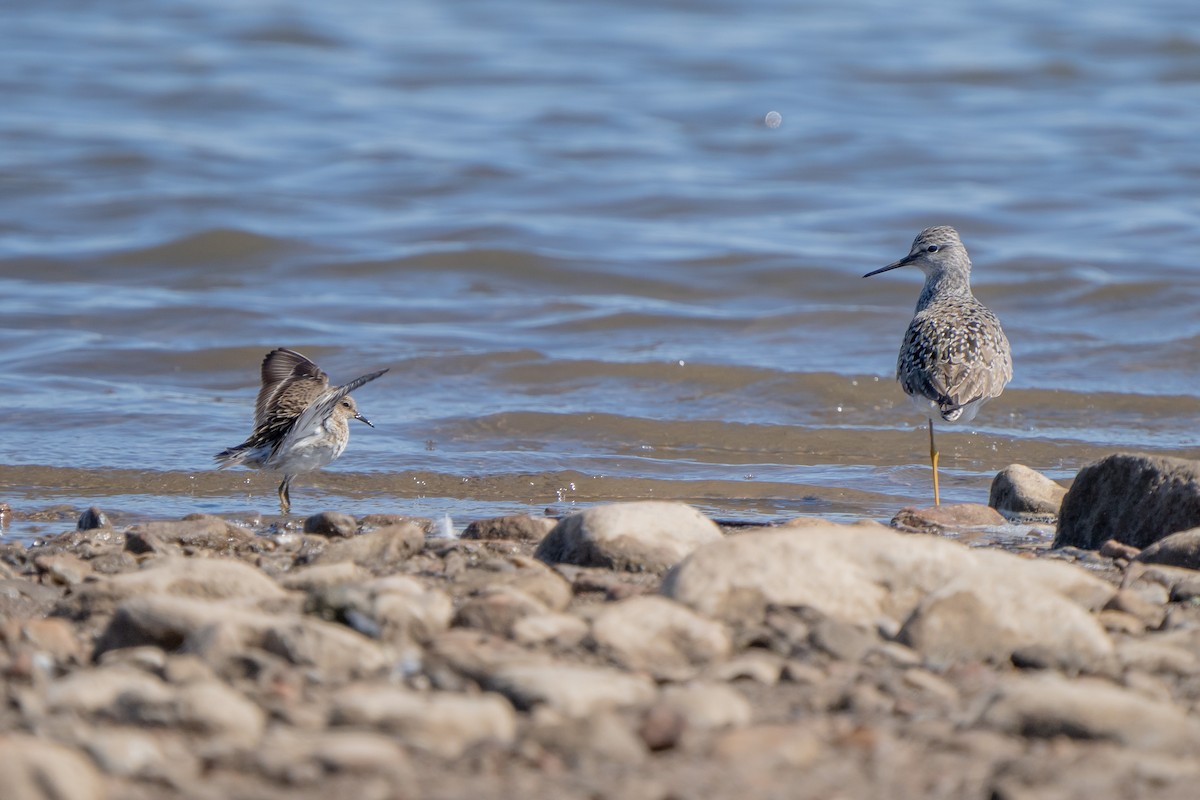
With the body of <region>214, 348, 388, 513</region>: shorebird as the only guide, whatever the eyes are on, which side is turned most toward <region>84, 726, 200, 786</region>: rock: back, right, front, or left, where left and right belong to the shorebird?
right

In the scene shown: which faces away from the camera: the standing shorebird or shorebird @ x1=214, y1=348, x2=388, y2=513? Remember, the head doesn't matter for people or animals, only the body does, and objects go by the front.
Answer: the standing shorebird

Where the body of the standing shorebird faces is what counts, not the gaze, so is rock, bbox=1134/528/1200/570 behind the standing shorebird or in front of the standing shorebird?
behind

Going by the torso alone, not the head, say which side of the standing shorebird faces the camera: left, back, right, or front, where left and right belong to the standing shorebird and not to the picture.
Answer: back

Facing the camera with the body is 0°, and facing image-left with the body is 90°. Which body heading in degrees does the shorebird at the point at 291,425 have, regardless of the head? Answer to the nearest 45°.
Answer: approximately 270°

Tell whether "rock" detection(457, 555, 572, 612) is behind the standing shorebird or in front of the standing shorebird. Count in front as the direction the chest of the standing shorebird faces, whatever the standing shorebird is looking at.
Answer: behind

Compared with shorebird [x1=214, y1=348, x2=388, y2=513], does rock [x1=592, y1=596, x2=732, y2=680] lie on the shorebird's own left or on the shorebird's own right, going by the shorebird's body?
on the shorebird's own right

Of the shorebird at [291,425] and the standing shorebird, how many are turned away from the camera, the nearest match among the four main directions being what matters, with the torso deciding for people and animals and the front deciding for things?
1

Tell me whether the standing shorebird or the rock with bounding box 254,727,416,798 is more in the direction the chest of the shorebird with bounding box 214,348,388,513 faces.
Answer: the standing shorebird

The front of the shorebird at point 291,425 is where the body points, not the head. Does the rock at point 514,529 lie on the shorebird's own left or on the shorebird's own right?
on the shorebird's own right

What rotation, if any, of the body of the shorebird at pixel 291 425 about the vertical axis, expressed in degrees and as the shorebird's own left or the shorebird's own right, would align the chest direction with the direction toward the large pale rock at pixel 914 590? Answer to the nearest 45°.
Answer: approximately 45° to the shorebird's own right

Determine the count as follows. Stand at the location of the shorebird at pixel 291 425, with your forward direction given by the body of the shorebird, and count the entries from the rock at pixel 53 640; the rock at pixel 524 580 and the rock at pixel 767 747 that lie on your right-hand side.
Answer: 3

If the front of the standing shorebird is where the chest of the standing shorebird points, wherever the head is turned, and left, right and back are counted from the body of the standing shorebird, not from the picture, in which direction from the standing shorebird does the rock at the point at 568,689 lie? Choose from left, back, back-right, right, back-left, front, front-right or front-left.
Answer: back

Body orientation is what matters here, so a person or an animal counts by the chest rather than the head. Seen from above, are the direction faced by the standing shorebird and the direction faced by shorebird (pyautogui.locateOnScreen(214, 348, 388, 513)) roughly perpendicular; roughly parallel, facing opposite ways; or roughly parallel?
roughly perpendicular
